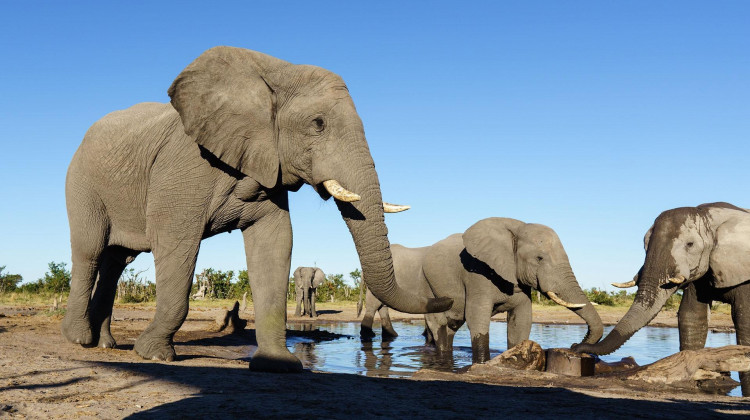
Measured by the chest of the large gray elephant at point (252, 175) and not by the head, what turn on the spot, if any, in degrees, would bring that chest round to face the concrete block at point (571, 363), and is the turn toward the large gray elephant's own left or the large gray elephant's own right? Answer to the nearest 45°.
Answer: approximately 45° to the large gray elephant's own left

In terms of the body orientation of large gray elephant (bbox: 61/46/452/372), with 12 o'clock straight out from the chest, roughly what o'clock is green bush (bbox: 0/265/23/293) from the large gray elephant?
The green bush is roughly at 7 o'clock from the large gray elephant.

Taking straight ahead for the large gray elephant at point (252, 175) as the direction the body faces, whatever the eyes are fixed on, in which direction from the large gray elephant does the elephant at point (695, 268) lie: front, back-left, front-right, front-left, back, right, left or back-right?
front-left

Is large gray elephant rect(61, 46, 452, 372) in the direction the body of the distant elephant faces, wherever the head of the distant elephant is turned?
yes

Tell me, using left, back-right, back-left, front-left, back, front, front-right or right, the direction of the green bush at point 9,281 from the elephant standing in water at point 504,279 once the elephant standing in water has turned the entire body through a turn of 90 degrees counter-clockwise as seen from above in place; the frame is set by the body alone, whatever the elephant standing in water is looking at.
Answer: left

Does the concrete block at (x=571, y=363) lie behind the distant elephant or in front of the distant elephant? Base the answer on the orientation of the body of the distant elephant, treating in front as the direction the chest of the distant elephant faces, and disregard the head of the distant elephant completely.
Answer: in front

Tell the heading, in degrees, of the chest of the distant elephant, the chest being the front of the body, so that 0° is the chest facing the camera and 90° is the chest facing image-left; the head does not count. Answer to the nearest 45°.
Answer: approximately 0°
